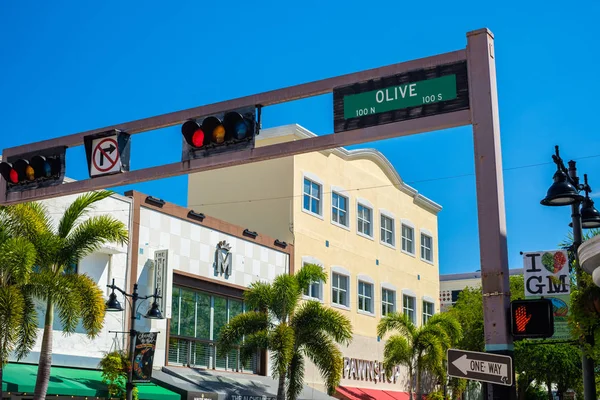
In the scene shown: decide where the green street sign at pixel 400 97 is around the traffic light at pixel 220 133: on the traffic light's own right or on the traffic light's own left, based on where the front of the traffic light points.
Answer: on the traffic light's own left

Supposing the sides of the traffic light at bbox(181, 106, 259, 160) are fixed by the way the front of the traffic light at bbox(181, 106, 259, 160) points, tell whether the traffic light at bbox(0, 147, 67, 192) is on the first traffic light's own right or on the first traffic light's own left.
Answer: on the first traffic light's own right

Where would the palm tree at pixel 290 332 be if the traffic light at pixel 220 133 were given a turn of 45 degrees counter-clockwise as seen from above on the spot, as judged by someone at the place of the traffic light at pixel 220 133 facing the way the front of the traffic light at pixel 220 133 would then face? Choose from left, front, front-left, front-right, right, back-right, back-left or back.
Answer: back

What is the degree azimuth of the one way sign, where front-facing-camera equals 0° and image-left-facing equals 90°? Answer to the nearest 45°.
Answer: approximately 315°

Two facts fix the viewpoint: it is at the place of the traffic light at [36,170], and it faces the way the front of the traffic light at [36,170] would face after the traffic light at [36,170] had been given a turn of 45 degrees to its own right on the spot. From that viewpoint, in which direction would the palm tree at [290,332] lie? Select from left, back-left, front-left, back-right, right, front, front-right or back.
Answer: back-right

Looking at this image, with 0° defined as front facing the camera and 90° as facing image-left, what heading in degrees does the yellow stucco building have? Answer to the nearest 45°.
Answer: approximately 315°

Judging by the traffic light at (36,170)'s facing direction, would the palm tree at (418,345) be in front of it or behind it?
behind
